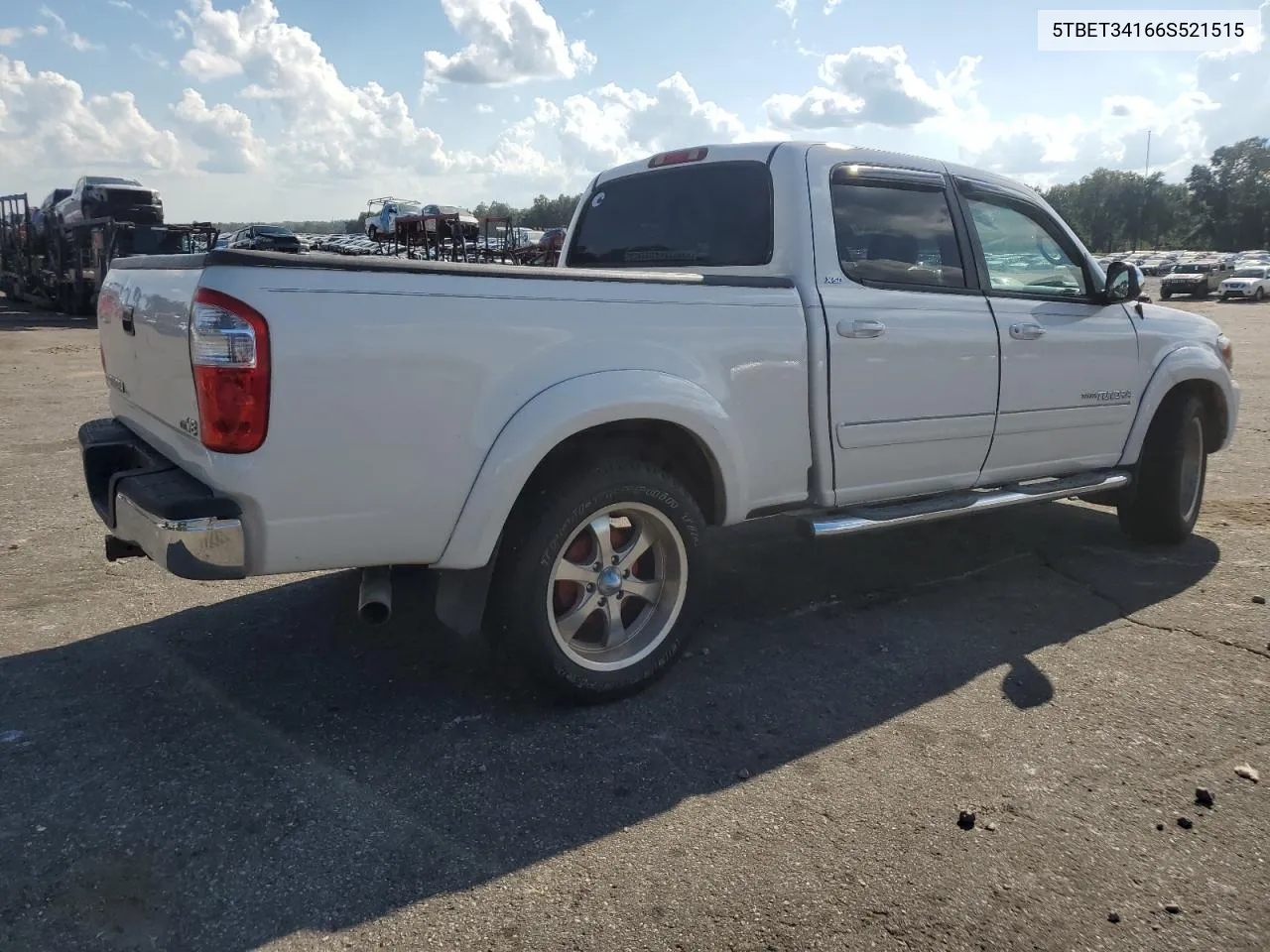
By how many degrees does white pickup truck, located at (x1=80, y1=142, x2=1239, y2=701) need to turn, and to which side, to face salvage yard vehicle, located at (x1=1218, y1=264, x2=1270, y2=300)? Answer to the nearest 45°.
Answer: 0° — it already faces it

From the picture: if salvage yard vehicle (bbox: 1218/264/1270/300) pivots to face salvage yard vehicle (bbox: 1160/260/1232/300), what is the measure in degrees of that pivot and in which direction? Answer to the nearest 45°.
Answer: approximately 90° to its right

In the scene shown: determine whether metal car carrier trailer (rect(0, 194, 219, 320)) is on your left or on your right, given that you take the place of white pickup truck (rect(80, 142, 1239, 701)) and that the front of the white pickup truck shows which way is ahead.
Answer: on your left

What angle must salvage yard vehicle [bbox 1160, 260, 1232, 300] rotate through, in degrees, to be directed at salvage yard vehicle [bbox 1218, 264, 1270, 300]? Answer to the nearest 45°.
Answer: approximately 90° to its left

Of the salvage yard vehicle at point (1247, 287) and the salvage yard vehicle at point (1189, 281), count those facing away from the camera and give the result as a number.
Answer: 0

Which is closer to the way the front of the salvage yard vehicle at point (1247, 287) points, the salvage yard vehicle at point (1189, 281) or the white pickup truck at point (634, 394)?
the white pickup truck

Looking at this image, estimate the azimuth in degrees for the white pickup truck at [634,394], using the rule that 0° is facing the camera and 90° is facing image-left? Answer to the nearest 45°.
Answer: approximately 225°

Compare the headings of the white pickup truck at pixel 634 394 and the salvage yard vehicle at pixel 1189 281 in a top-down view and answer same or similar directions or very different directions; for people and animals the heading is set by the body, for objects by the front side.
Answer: very different directions
